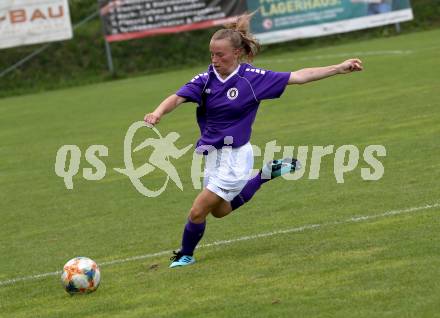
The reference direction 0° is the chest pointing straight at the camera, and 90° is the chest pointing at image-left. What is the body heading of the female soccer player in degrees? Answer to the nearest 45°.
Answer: approximately 45°

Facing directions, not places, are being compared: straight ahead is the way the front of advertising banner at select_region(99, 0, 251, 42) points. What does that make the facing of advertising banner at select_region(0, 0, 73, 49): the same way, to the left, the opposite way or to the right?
the same way

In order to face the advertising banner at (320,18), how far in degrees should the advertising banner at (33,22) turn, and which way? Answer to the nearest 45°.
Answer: approximately 90° to its left

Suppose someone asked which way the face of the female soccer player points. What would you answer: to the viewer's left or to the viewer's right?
to the viewer's left

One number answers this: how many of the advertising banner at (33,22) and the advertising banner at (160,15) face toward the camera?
2

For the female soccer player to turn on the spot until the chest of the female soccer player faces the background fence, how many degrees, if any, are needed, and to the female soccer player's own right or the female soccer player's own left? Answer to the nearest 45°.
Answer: approximately 135° to the female soccer player's own right

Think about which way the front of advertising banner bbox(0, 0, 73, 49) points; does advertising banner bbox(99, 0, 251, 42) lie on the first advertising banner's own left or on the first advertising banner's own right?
on the first advertising banner's own left

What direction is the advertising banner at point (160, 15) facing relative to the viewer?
toward the camera

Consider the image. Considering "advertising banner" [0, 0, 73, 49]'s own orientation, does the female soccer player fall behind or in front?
in front

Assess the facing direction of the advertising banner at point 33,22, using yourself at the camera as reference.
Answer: facing the viewer

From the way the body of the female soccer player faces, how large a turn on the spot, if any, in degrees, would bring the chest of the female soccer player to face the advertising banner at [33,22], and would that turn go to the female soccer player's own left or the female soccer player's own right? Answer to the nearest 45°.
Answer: approximately 135° to the female soccer player's own right

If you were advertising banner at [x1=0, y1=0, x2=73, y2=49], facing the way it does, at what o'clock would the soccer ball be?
The soccer ball is roughly at 12 o'clock from the advertising banner.

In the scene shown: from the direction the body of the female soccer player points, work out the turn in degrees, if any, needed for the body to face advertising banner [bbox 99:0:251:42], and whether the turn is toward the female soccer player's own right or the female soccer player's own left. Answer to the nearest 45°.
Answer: approximately 135° to the female soccer player's own right

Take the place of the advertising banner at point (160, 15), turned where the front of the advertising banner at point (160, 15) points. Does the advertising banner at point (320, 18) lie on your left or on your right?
on your left

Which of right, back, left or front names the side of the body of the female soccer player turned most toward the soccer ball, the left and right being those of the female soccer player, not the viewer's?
front

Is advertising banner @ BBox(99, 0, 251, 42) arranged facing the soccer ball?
yes
